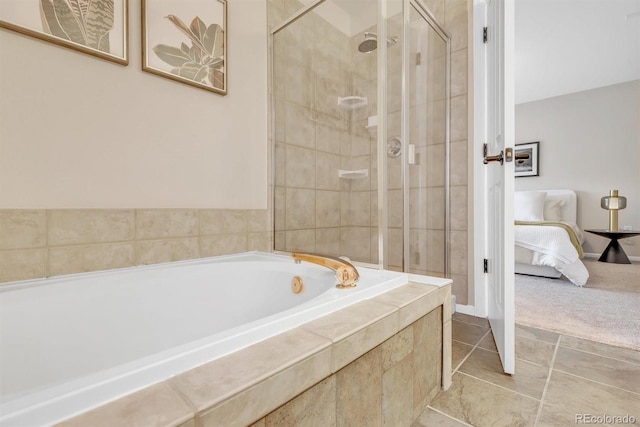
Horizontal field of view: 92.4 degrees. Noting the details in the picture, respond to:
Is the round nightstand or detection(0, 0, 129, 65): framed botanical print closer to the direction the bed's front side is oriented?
the framed botanical print

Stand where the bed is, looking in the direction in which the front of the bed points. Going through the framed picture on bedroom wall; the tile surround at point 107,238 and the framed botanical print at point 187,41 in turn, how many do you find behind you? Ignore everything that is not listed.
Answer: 1

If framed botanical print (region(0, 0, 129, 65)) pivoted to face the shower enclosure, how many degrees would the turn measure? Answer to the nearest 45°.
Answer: approximately 45° to its left

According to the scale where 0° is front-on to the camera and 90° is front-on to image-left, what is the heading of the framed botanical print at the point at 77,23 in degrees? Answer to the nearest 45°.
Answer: approximately 315°

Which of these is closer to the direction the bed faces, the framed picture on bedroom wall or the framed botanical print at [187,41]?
the framed botanical print

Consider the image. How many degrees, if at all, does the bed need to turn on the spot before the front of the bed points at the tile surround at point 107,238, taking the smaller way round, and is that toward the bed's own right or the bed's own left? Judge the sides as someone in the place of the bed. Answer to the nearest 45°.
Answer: approximately 45° to the bed's own right

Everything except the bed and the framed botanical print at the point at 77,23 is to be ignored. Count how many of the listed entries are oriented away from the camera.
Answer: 0

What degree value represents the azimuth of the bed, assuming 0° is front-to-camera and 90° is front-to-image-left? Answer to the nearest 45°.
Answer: approximately 0°

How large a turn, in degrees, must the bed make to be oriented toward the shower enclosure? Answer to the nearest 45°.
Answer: approximately 45° to its right

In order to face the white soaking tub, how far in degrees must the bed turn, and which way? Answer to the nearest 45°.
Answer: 0° — it already faces it
